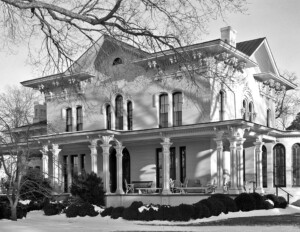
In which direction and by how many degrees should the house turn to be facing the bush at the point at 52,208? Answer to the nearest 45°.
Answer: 0° — it already faces it

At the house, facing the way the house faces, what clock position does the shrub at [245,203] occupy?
The shrub is roughly at 10 o'clock from the house.

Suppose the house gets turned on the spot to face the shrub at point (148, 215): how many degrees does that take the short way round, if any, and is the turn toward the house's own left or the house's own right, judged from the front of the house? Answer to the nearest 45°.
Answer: approximately 45° to the house's own left

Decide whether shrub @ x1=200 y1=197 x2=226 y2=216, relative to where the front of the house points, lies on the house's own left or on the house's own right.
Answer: on the house's own left

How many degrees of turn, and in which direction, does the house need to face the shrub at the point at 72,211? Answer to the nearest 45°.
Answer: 0° — it already faces it

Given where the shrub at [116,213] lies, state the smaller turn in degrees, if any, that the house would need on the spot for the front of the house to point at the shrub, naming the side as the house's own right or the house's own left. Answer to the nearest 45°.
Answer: approximately 45° to the house's own left

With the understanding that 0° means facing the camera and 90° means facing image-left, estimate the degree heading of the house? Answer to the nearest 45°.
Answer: approximately 45°
